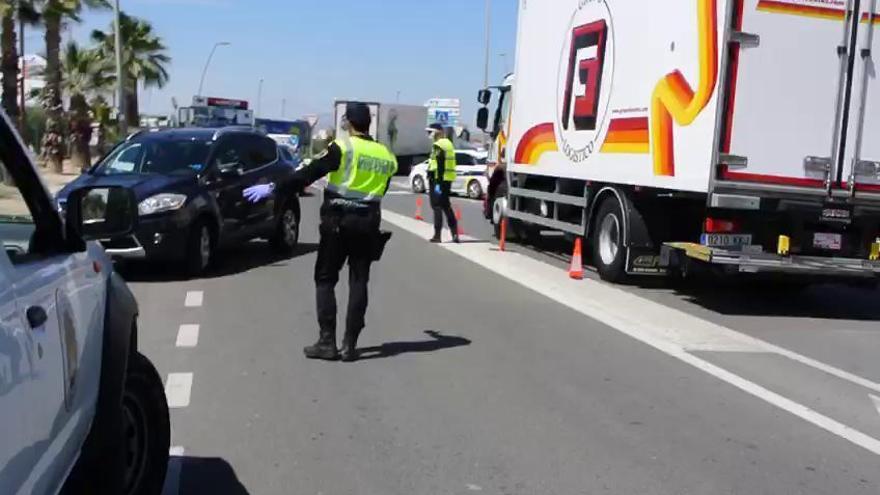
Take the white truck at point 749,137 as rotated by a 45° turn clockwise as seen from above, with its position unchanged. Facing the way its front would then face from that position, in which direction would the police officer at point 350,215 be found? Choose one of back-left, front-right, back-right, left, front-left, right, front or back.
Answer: back-left

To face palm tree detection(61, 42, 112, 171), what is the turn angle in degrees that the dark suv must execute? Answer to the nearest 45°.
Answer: approximately 135° to its right

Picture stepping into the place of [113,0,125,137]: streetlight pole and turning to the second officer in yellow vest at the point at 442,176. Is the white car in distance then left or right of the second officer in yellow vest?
left

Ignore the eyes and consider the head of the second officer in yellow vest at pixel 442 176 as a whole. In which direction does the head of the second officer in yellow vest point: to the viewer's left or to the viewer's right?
to the viewer's left

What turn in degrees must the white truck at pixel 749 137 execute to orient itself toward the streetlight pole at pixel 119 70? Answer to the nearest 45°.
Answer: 0° — it already faces it

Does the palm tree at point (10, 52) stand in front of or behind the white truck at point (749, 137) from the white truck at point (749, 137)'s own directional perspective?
in front

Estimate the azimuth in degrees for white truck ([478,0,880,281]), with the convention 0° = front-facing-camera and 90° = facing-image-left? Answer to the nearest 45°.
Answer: approximately 135°

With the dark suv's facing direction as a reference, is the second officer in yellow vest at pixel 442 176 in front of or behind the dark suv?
behind

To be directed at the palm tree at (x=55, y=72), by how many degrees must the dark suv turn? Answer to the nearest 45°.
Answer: approximately 135° to its right

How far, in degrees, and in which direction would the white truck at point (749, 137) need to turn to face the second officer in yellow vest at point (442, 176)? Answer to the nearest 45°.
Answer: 0° — it already faces them

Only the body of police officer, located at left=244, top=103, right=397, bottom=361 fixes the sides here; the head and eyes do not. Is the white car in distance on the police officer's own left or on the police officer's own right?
on the police officer's own right
